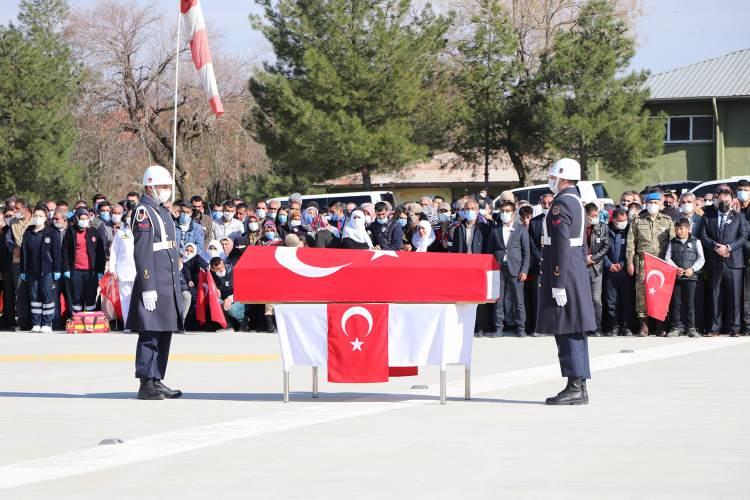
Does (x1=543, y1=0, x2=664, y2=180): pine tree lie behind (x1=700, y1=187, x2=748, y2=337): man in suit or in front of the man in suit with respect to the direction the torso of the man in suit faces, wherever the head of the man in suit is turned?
behind

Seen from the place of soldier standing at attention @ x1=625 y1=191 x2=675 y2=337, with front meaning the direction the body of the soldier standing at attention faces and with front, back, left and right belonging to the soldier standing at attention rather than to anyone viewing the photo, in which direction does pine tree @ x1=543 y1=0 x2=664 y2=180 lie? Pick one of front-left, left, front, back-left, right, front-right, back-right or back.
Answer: back

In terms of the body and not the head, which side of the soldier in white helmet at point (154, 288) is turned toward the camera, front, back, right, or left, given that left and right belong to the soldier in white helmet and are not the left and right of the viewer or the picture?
right

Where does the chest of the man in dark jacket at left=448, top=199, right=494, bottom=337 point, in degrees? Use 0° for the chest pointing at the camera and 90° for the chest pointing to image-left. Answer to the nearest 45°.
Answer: approximately 0°

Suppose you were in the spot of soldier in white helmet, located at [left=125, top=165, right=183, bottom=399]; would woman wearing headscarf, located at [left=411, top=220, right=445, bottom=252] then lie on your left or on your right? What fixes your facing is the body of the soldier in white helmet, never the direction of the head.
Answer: on your left

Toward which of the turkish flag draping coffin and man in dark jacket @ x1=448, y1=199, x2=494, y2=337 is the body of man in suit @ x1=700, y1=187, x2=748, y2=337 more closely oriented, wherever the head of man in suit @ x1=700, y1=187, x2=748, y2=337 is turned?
the turkish flag draping coffin

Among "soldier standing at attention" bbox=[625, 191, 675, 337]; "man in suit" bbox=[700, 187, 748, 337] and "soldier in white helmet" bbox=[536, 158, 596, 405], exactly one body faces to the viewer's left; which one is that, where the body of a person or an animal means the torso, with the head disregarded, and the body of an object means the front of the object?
the soldier in white helmet

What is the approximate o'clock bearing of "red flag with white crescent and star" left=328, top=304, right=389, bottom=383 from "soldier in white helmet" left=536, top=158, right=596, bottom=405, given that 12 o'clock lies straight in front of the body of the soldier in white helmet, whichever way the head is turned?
The red flag with white crescent and star is roughly at 12 o'clock from the soldier in white helmet.

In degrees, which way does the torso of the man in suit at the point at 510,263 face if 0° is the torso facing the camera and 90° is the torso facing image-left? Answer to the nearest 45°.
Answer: approximately 0°
